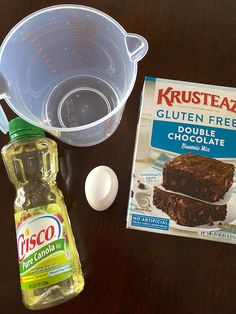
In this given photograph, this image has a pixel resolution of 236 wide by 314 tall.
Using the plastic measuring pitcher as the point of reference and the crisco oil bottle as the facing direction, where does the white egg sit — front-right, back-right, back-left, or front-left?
front-left

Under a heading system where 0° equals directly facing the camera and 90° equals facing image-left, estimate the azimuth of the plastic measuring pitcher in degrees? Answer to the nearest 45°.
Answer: approximately 270°
